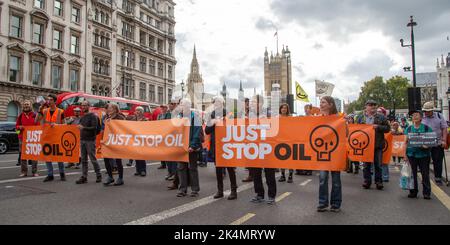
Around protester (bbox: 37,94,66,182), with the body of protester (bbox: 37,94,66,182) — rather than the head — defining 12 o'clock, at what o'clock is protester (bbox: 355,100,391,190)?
protester (bbox: 355,100,391,190) is roughly at 10 o'clock from protester (bbox: 37,94,66,182).

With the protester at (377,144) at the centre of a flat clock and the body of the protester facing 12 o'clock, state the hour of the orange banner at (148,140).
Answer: The orange banner is roughly at 2 o'clock from the protester.

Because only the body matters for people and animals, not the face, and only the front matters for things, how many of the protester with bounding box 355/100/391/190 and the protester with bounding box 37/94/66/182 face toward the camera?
2

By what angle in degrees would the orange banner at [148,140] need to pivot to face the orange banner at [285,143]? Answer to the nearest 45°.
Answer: approximately 45° to its left

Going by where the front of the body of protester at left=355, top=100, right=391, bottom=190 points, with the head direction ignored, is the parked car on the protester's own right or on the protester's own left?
on the protester's own right

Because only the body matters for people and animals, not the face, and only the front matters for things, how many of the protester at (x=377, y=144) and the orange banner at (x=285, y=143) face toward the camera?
2

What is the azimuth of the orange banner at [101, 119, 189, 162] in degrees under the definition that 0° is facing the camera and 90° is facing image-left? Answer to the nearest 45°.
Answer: approximately 0°

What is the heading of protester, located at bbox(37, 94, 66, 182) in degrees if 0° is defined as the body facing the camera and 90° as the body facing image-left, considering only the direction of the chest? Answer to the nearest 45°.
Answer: approximately 0°
